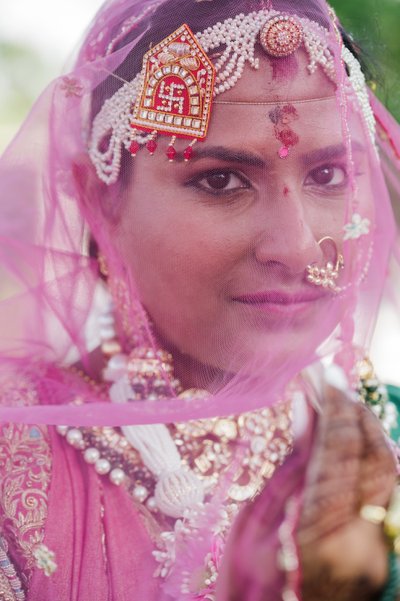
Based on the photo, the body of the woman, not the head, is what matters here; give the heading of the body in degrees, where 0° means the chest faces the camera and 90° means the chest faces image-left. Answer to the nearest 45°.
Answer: approximately 315°

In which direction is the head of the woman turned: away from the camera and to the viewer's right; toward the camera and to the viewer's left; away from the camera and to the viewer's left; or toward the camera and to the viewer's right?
toward the camera and to the viewer's right
